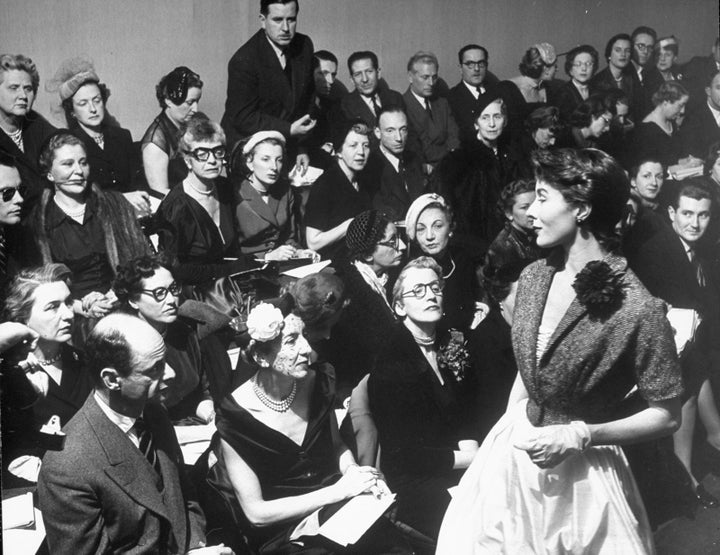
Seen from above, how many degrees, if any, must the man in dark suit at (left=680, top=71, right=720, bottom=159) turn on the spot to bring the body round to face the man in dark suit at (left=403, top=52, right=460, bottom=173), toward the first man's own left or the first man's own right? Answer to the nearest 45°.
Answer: approximately 90° to the first man's own right

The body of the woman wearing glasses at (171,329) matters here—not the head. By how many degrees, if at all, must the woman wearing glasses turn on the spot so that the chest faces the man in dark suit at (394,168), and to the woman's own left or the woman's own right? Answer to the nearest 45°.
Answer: approximately 90° to the woman's own left

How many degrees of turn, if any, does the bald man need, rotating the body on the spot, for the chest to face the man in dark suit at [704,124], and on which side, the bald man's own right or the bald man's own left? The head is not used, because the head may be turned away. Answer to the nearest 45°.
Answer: approximately 45° to the bald man's own left

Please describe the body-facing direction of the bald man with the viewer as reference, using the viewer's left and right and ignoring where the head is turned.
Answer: facing the viewer and to the right of the viewer

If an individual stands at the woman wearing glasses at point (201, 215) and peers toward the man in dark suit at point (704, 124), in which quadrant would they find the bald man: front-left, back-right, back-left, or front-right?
back-right

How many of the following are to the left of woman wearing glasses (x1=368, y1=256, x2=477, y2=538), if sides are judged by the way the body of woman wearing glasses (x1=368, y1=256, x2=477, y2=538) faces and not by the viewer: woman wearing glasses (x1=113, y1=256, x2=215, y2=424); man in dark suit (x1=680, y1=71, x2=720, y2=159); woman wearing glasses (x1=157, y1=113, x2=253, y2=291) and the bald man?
1

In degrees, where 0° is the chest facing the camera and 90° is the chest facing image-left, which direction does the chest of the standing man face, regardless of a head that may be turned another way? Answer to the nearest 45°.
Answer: approximately 315°
